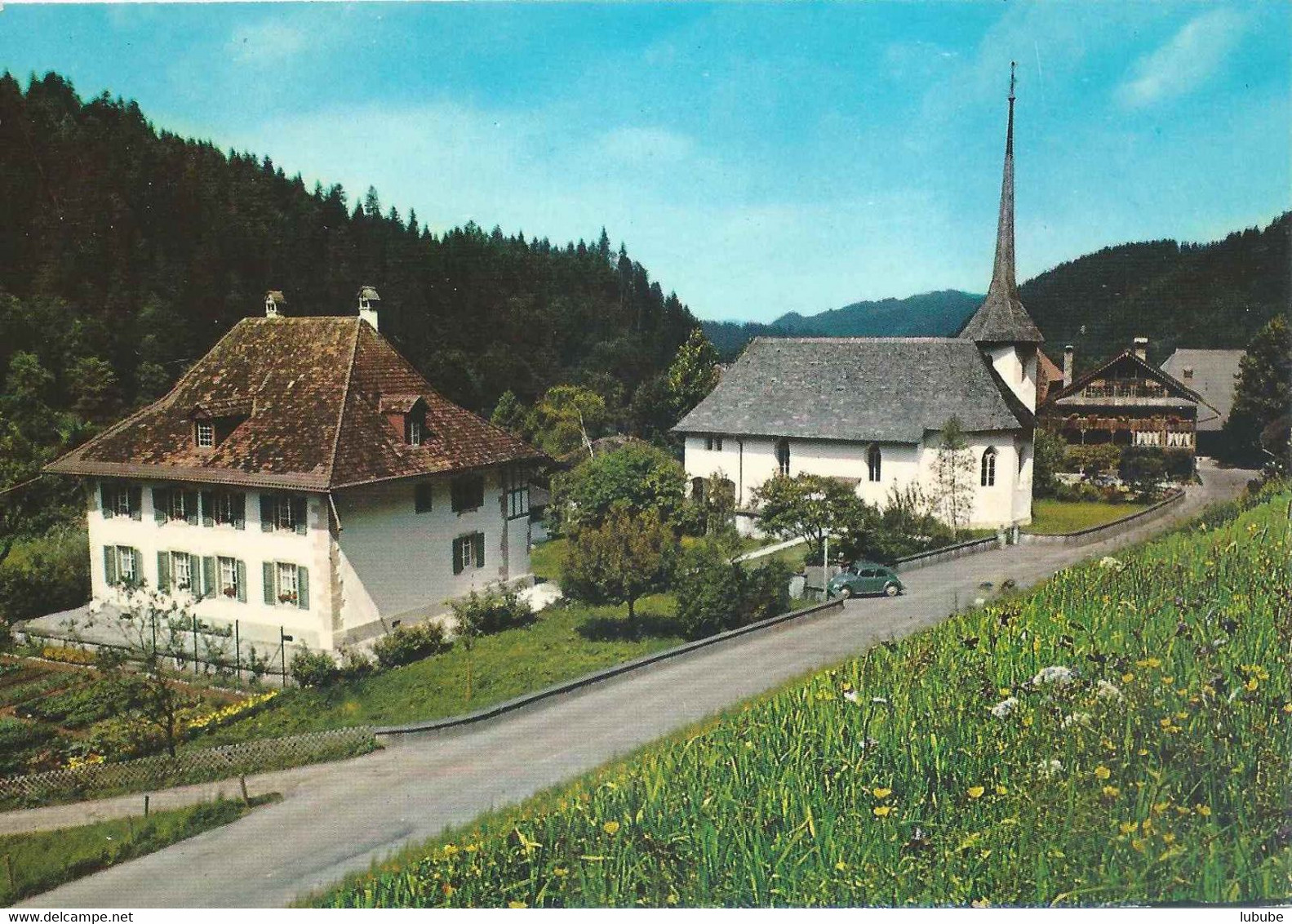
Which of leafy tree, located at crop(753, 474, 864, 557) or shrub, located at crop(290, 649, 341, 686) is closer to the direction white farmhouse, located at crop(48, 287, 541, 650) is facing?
the shrub

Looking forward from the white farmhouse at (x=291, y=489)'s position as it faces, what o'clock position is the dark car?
The dark car is roughly at 8 o'clock from the white farmhouse.

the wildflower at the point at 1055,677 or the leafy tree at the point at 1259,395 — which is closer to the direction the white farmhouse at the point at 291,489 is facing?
the wildflower

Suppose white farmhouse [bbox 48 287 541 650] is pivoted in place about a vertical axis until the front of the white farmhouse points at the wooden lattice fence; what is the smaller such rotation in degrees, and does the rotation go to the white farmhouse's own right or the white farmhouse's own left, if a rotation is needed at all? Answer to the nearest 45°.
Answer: approximately 45° to the white farmhouse's own left

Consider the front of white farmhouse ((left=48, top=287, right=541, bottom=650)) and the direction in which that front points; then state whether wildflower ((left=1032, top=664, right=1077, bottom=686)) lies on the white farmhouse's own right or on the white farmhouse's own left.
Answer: on the white farmhouse's own left

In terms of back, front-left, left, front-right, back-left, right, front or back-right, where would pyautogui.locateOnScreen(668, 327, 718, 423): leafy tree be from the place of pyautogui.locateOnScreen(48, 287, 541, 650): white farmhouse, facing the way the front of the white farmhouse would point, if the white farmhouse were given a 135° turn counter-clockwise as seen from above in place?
front-left

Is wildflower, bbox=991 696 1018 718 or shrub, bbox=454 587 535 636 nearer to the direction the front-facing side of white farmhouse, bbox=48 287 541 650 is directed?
the wildflower

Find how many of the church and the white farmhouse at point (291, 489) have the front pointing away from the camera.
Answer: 0

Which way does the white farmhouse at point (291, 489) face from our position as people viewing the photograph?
facing the viewer and to the left of the viewer

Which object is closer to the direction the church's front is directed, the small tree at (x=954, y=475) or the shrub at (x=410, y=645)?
the shrub

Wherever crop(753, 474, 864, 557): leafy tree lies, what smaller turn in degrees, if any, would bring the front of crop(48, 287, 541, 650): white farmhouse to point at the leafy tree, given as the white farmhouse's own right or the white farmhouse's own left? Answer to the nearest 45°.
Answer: approximately 135° to the white farmhouse's own left

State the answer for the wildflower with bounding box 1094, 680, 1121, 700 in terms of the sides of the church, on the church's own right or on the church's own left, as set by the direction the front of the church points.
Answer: on the church's own left

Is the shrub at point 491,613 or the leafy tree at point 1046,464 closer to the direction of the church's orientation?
the shrub

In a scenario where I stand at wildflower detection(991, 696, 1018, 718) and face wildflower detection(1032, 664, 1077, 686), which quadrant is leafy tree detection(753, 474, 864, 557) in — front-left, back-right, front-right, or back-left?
front-left

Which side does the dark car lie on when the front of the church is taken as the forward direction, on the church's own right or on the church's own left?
on the church's own left
